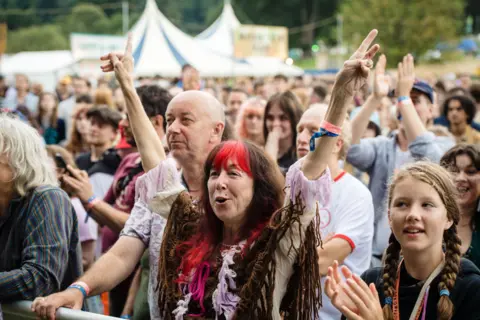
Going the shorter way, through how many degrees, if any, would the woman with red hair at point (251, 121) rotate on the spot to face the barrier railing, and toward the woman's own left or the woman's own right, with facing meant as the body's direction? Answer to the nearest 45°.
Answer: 0° — they already face it

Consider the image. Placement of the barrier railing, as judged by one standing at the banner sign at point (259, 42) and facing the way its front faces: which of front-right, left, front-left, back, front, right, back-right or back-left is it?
front

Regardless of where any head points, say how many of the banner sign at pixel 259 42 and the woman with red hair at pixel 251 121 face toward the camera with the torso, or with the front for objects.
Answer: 2

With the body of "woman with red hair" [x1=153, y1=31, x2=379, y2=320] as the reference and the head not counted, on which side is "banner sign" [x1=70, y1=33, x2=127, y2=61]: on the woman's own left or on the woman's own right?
on the woman's own right

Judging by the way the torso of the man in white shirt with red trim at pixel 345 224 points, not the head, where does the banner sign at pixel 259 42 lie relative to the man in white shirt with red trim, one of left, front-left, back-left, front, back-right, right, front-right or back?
back-right

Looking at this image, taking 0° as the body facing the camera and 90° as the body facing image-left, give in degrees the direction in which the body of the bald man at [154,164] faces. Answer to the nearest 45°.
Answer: approximately 45°

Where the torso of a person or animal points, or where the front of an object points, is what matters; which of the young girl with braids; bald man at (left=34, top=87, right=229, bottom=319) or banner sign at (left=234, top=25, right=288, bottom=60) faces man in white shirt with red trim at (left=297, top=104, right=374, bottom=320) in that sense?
the banner sign

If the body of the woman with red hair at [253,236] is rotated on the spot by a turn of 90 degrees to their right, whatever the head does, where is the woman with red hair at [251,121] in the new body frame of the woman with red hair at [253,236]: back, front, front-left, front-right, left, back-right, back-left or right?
front-right

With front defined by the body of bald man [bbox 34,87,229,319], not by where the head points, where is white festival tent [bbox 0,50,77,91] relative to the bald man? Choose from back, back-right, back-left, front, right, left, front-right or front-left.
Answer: back-right

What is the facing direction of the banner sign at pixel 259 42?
toward the camera

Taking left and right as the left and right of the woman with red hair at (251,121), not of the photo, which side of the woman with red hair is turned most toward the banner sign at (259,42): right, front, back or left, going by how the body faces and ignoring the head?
back

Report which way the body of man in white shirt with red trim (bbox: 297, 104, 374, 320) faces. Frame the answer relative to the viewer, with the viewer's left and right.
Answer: facing the viewer and to the left of the viewer

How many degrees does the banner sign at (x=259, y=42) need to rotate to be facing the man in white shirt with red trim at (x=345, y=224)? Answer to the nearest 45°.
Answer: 0° — it already faces them

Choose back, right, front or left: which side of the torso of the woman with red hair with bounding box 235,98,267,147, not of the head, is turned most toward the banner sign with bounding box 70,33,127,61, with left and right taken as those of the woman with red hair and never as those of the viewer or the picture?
back

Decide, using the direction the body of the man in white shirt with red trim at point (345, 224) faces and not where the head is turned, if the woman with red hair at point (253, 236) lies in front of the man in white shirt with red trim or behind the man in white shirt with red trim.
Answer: in front

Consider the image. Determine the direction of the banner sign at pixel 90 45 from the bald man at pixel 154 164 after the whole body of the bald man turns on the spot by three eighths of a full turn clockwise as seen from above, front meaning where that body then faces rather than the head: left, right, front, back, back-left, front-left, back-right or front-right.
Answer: front

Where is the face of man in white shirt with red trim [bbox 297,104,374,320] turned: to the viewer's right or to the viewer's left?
to the viewer's left
